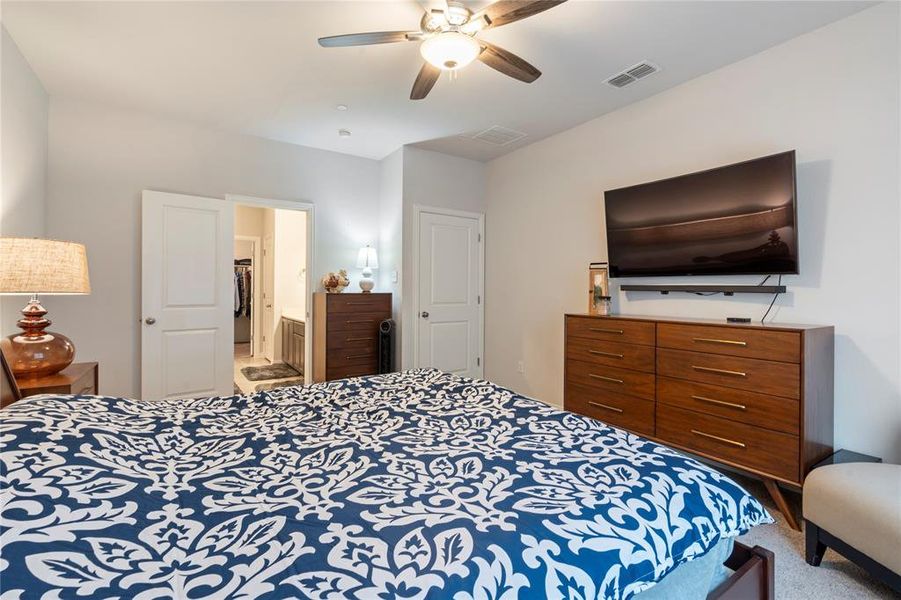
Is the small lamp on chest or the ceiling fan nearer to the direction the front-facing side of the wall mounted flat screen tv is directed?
the ceiling fan

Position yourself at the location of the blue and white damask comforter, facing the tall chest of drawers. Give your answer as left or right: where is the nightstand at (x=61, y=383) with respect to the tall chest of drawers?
left

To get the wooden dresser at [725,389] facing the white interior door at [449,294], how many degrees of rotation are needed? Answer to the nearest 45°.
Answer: approximately 90° to its right

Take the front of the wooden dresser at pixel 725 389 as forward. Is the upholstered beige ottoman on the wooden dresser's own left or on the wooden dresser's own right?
on the wooden dresser's own left
